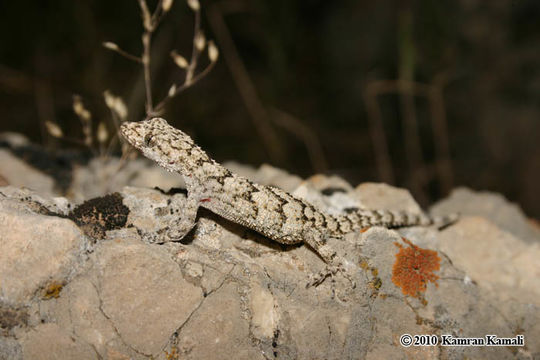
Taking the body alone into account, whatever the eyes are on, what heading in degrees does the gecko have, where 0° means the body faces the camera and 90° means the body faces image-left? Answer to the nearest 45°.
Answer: approximately 90°

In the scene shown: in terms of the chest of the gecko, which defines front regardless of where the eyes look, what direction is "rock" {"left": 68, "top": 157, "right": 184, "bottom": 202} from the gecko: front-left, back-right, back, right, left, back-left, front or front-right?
front-right

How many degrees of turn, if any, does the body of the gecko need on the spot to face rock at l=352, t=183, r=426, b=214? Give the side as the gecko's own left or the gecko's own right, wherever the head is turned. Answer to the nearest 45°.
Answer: approximately 180°
